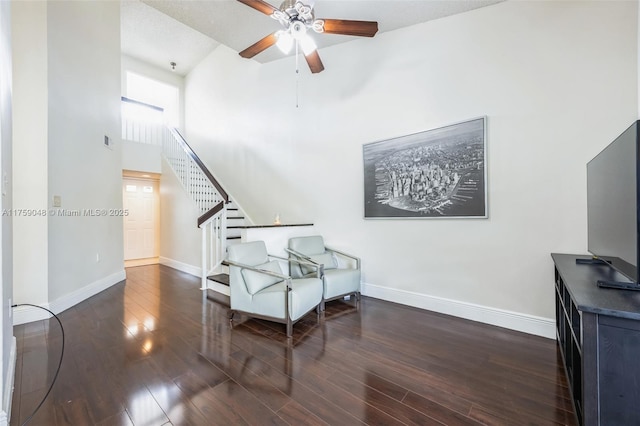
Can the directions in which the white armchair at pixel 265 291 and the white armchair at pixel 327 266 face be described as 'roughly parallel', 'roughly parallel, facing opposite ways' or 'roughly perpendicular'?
roughly parallel

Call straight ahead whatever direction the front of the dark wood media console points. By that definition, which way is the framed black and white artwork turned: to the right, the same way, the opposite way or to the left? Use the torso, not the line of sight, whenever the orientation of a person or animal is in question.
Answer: to the left

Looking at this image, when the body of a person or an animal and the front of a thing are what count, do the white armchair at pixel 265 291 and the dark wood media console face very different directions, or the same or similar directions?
very different directions

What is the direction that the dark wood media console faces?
to the viewer's left

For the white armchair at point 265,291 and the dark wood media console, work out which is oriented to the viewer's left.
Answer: the dark wood media console

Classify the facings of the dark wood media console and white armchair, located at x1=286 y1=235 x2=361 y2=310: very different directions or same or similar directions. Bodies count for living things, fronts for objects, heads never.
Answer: very different directions

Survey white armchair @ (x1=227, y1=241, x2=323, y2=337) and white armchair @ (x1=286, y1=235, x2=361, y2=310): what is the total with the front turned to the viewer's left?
0

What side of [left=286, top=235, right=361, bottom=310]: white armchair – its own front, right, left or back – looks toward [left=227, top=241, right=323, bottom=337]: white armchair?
right

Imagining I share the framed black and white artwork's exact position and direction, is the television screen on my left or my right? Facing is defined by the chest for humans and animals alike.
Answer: on my left

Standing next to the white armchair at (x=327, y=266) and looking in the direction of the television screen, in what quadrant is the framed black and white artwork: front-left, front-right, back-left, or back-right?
front-left

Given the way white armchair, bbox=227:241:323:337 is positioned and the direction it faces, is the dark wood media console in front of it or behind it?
in front

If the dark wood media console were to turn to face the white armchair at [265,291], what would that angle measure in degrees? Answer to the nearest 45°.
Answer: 0° — it already faces it

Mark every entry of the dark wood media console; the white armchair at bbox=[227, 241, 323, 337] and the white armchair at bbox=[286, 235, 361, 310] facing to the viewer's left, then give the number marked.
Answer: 1
